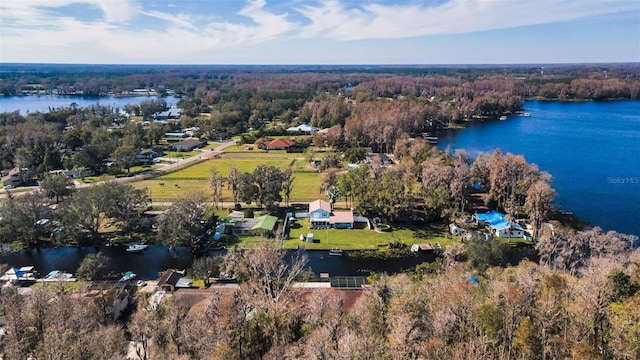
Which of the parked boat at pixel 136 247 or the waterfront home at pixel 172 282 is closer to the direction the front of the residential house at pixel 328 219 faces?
the waterfront home

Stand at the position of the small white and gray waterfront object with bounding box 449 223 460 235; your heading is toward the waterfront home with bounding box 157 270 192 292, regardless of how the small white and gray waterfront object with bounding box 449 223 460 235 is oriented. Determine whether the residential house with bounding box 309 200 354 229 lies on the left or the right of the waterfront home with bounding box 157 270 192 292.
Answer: right

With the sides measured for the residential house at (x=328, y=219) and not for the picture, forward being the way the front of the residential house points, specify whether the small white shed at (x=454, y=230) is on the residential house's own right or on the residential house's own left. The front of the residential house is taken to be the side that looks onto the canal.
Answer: on the residential house's own left

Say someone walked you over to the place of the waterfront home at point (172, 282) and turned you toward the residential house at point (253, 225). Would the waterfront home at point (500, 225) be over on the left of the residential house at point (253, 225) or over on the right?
right

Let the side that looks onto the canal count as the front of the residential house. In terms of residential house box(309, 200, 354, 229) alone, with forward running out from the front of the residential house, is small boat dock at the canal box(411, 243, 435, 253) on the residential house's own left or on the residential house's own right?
on the residential house's own left

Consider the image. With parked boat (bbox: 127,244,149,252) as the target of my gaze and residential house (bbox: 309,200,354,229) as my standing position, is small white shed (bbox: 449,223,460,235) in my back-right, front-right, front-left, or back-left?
back-left

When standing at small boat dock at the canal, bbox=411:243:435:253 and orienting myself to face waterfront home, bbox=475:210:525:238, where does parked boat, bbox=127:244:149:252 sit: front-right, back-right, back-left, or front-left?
back-left

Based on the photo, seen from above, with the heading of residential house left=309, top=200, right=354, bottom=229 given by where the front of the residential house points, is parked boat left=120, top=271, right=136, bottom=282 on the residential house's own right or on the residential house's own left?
on the residential house's own right

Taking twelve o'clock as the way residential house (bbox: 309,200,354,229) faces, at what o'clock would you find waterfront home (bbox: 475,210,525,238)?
The waterfront home is roughly at 9 o'clock from the residential house.

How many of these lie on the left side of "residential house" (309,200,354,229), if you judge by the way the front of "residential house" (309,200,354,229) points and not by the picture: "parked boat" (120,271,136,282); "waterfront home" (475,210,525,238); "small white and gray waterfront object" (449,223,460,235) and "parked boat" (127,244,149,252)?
2
